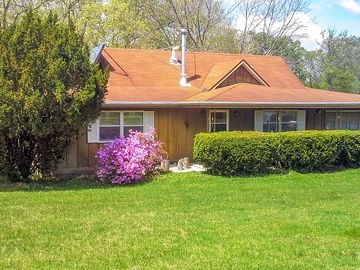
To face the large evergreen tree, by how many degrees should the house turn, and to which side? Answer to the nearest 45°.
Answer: approximately 45° to its right

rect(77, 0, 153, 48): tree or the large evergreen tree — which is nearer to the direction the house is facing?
the large evergreen tree

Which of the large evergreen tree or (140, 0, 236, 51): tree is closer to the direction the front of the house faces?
the large evergreen tree

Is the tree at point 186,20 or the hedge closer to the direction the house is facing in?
the hedge

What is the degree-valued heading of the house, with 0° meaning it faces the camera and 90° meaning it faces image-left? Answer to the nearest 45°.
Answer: approximately 0°

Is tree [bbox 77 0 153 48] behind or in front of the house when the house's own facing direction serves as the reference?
behind

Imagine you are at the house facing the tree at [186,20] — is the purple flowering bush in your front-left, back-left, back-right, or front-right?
back-left

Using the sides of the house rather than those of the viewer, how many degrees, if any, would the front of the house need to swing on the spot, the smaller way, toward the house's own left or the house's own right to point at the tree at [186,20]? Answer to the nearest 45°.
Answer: approximately 180°

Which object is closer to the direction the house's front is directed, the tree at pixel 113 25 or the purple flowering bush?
the purple flowering bush
